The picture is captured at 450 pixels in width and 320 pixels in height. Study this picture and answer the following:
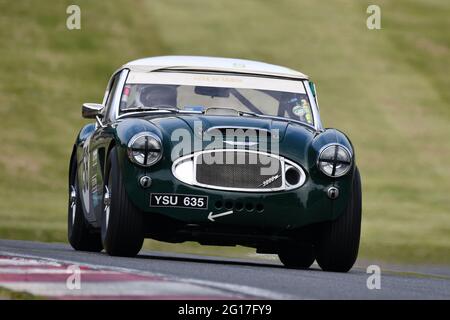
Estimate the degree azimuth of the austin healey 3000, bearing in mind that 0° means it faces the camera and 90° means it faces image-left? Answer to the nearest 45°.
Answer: approximately 0°
